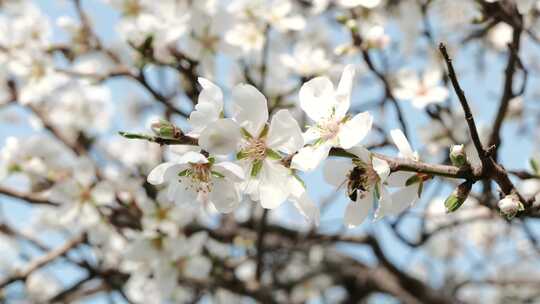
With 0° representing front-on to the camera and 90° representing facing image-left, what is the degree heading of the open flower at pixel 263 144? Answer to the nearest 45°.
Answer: approximately 0°
